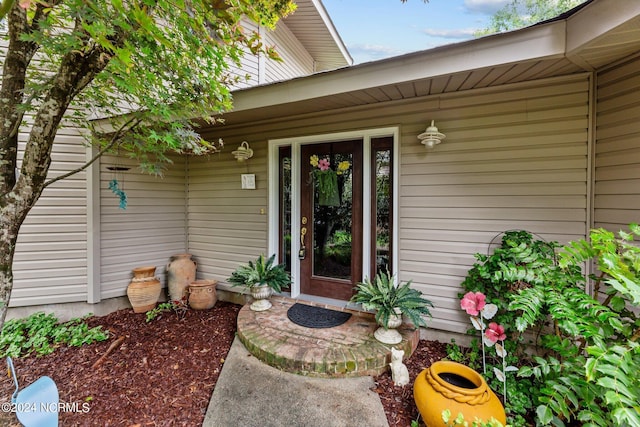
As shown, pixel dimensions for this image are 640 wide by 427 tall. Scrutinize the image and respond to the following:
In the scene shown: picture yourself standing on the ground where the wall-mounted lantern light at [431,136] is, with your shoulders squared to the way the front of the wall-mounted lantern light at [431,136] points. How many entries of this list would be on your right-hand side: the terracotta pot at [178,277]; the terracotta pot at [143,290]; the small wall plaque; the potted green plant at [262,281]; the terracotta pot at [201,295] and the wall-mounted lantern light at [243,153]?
6

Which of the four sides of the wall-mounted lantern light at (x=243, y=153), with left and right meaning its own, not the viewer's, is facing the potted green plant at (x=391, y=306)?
left

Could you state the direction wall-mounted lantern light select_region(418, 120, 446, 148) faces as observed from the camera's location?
facing the viewer

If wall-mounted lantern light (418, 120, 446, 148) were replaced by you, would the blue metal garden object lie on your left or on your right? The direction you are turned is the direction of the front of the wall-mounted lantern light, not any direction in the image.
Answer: on your right

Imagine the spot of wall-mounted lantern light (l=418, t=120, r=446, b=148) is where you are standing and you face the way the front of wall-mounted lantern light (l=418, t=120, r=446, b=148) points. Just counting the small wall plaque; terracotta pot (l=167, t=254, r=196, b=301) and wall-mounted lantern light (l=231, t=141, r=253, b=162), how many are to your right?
3

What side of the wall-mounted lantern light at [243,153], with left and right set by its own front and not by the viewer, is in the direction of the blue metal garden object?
front

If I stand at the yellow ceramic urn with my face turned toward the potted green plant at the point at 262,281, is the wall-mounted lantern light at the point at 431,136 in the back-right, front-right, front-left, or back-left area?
front-right

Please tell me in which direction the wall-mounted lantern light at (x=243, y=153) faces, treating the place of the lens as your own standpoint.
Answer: facing the viewer and to the left of the viewer

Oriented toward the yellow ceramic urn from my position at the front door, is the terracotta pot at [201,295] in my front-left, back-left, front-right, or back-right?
back-right

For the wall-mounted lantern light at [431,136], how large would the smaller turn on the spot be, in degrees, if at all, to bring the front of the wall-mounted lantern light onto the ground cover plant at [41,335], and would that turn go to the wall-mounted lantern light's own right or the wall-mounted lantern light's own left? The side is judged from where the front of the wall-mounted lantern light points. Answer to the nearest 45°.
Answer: approximately 90° to the wall-mounted lantern light's own right

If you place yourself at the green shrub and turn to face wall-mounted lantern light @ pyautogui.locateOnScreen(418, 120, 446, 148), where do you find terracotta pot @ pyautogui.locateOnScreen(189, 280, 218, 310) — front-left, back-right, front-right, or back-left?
front-left

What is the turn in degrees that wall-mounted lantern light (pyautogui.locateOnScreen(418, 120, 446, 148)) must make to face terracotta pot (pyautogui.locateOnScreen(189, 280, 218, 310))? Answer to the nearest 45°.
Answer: approximately 90° to its right

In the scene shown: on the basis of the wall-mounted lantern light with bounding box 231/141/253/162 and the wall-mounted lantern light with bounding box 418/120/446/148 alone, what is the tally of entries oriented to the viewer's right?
0

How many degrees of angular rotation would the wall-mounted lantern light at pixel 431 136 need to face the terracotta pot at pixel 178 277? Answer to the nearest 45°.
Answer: approximately 90° to its right
